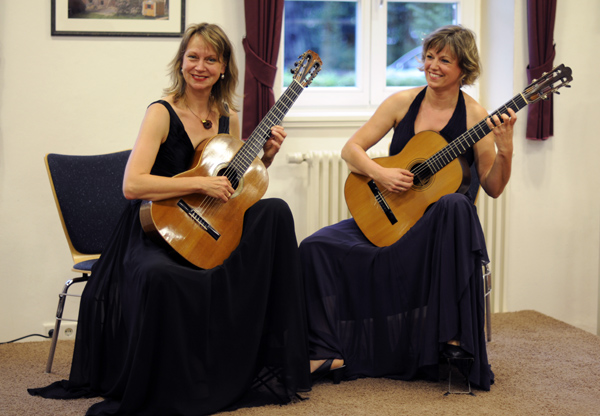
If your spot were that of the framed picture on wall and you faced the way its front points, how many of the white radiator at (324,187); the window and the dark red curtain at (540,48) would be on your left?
3

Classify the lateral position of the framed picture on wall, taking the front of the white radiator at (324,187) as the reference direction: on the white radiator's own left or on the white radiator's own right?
on the white radiator's own right

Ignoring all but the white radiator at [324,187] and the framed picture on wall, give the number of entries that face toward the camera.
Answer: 2

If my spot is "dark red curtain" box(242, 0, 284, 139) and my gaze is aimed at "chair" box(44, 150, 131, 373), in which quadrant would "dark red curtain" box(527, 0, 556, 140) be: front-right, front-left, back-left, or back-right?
back-left

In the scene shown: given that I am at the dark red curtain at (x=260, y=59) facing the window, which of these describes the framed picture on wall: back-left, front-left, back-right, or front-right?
back-left

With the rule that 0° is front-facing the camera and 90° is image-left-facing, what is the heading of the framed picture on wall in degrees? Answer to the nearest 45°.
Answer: approximately 0°

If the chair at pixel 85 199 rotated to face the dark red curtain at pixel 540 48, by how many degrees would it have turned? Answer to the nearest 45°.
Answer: approximately 45° to its left

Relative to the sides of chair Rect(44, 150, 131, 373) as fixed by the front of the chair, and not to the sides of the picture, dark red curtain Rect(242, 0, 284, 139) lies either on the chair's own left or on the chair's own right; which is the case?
on the chair's own left
